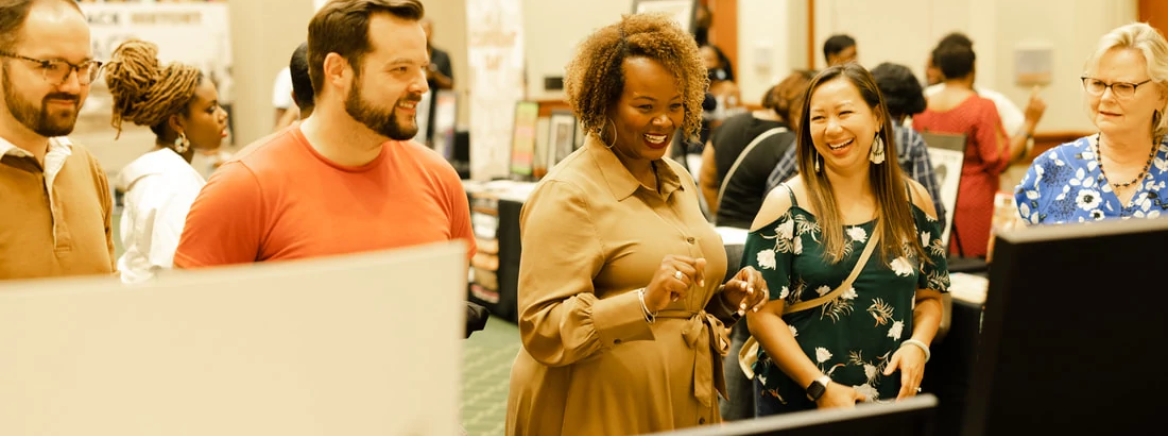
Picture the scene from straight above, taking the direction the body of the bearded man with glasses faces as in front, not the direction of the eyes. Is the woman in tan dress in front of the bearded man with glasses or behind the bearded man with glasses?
in front

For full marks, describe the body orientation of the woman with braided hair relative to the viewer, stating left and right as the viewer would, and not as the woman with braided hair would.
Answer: facing to the right of the viewer

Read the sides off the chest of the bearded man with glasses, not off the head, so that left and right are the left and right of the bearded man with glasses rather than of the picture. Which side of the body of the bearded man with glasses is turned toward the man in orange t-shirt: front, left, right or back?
front

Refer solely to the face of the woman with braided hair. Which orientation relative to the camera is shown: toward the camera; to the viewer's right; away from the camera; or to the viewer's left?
to the viewer's right

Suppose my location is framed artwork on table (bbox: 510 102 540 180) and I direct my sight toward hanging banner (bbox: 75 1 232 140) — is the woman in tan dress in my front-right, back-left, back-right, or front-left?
back-left

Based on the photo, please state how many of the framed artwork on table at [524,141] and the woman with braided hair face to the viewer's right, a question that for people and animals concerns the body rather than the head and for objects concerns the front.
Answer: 1

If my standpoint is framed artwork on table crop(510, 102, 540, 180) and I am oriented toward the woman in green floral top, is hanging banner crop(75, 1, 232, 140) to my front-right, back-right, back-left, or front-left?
back-right

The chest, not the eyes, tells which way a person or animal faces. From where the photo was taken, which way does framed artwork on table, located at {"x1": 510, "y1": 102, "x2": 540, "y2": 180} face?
toward the camera

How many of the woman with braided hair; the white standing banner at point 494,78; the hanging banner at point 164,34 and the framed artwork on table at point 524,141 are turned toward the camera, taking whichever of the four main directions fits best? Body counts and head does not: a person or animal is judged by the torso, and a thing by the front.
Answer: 3

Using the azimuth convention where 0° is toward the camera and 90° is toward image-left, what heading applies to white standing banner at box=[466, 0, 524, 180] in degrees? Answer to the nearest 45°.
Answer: approximately 0°

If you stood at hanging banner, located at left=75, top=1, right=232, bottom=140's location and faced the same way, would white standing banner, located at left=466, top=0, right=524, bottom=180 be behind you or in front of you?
in front

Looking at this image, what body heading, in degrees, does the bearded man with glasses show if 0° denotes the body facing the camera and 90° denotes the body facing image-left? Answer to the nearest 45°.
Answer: approximately 315°

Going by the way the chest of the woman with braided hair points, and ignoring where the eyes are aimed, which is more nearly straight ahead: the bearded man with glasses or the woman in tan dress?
the woman in tan dress
